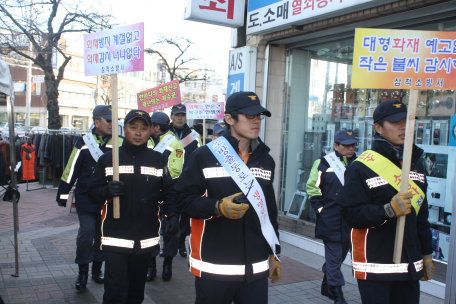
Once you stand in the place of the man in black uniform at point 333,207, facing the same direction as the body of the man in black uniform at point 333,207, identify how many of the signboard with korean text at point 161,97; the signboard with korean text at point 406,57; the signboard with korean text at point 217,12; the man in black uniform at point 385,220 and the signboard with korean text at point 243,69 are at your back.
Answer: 3

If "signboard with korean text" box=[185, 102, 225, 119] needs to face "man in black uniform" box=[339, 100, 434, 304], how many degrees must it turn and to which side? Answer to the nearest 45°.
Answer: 0° — it already faces them

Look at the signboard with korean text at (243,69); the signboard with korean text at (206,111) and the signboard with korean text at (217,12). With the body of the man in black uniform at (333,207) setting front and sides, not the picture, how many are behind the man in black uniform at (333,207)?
3

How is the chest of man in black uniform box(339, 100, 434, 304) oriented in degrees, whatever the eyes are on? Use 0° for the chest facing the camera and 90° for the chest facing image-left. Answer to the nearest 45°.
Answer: approximately 315°

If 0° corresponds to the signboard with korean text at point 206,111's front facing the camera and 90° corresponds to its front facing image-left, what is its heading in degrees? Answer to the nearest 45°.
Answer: approximately 0°

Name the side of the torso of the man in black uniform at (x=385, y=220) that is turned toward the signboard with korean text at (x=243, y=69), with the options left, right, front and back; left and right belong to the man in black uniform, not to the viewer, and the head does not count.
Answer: back

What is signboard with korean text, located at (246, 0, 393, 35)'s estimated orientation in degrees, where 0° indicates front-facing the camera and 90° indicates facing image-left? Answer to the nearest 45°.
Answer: approximately 45°

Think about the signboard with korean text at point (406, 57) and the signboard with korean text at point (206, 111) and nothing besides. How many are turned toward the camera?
2

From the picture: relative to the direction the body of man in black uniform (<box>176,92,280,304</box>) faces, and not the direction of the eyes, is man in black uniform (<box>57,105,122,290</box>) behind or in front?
behind

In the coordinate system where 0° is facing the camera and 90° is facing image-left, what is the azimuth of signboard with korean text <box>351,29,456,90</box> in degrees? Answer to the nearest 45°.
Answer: approximately 0°

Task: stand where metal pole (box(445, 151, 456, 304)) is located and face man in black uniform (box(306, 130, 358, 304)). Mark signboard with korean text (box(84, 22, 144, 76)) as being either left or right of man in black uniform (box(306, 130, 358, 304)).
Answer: left

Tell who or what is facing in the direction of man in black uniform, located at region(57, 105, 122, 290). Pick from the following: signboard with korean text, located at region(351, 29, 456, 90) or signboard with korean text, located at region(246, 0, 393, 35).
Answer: signboard with korean text, located at region(246, 0, 393, 35)

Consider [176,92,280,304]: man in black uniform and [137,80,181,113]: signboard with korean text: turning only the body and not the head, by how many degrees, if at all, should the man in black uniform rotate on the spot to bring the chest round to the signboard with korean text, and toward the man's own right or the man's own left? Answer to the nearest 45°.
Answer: approximately 135° to the man's own left
